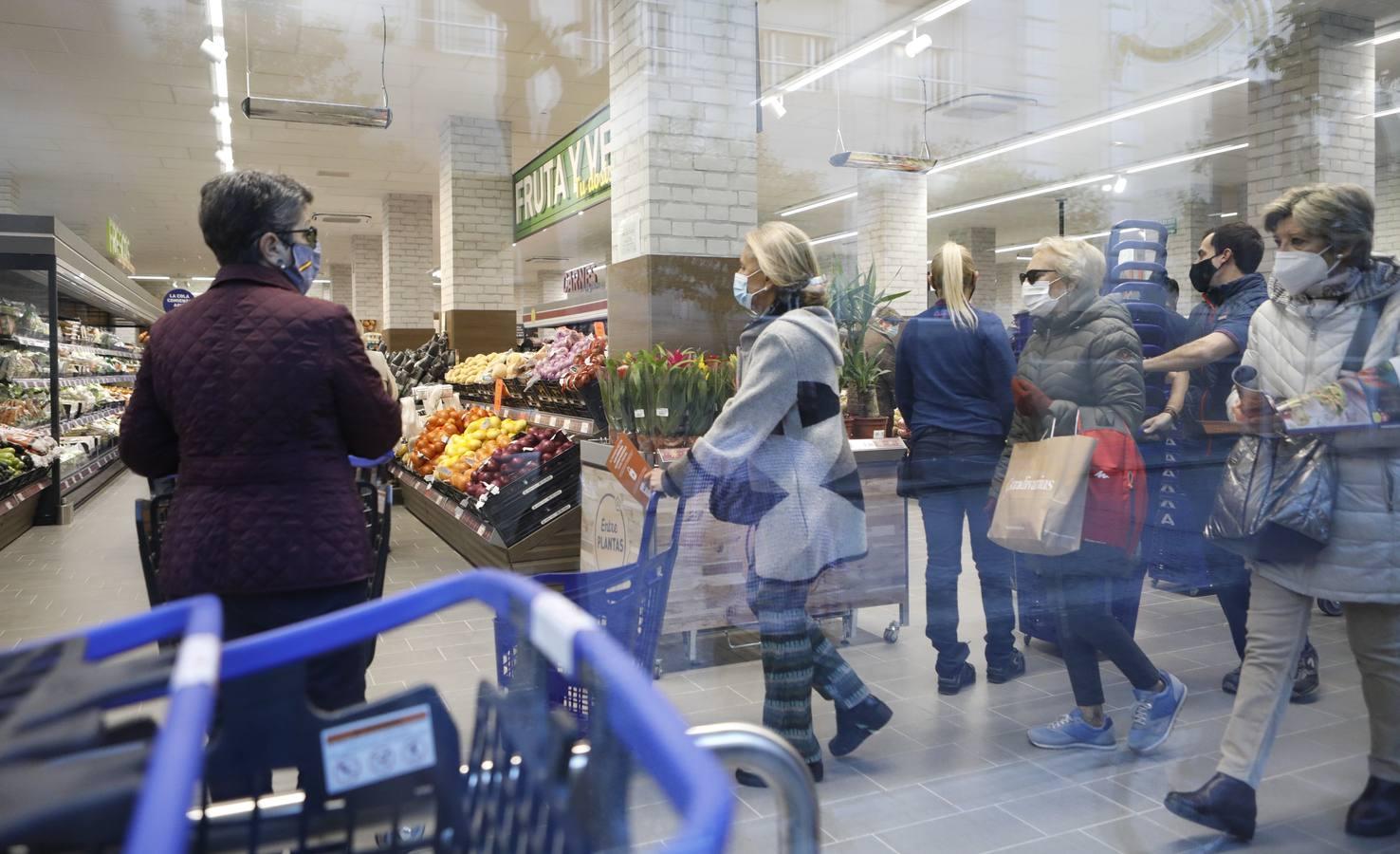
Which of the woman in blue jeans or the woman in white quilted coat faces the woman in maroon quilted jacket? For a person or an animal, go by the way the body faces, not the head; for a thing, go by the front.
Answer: the woman in white quilted coat

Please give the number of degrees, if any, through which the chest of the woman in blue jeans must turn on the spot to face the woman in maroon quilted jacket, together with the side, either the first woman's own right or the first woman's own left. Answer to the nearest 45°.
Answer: approximately 135° to the first woman's own left

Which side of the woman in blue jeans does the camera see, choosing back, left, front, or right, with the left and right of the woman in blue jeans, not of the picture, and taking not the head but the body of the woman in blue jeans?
back

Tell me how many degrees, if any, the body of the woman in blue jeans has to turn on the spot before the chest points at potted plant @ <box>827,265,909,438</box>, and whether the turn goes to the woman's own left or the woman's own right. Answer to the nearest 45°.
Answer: approximately 45° to the woman's own left

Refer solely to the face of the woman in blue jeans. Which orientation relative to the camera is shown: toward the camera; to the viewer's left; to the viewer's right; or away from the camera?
away from the camera

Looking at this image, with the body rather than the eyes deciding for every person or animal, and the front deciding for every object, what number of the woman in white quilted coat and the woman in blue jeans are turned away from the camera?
1

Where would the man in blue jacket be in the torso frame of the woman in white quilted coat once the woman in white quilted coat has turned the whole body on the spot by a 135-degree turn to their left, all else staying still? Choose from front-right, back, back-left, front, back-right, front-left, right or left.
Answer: left

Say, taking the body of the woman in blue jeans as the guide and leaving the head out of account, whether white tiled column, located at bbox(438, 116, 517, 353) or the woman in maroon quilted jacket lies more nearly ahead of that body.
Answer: the white tiled column

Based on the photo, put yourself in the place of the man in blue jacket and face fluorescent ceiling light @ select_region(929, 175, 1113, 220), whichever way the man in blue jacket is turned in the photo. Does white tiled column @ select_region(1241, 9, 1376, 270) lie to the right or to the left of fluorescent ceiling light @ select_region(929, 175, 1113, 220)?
right
